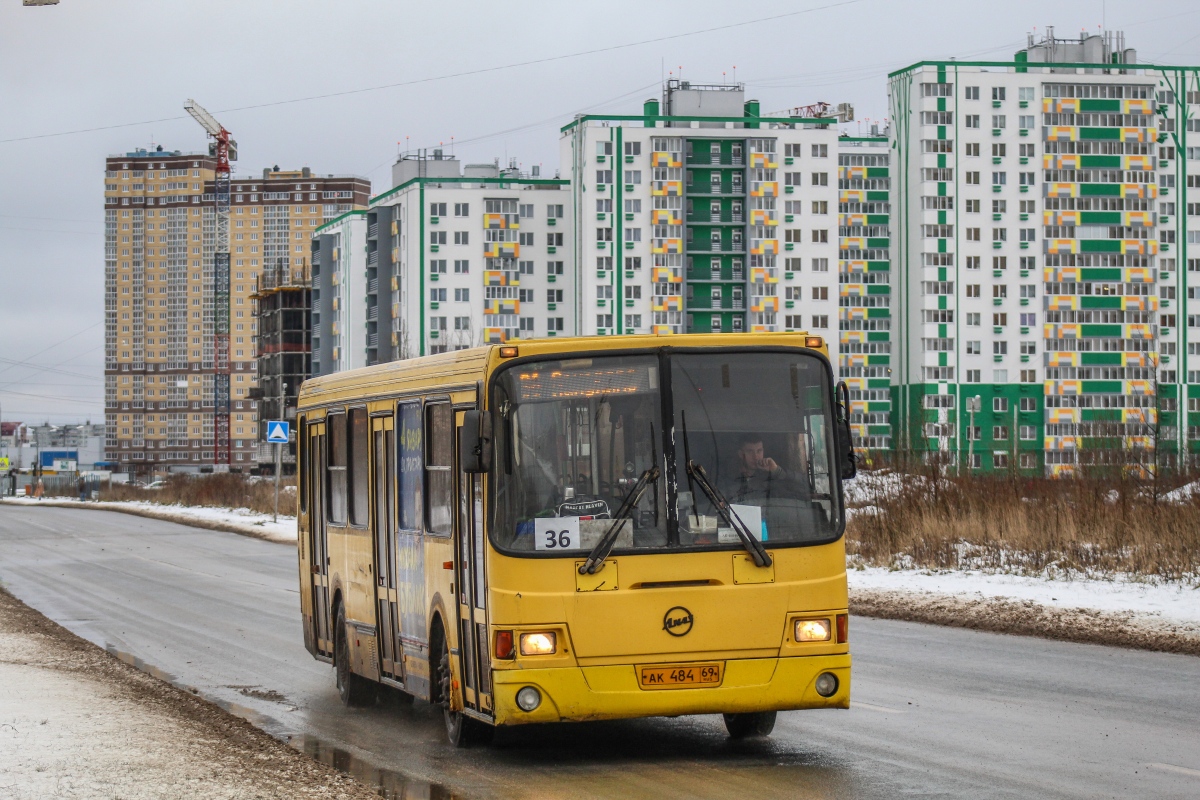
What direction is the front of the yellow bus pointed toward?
toward the camera
